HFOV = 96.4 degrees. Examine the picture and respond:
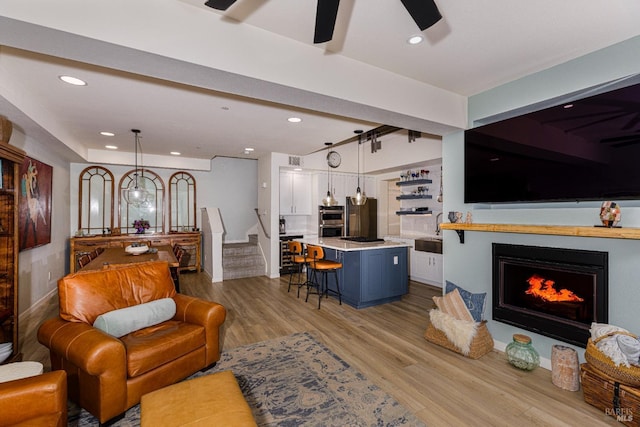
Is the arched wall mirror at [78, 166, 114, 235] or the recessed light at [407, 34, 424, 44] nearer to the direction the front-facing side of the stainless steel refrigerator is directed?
the recessed light

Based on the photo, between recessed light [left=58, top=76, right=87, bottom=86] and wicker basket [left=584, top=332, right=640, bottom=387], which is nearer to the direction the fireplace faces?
the recessed light

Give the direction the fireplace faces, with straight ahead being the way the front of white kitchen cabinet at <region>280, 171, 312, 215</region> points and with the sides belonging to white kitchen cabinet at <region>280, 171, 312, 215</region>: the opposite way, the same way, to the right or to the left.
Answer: to the right

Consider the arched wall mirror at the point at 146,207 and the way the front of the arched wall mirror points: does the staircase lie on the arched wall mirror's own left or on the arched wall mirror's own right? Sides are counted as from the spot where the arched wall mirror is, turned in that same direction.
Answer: on the arched wall mirror's own left

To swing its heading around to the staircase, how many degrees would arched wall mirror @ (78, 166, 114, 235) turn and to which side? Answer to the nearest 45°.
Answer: approximately 45° to its left

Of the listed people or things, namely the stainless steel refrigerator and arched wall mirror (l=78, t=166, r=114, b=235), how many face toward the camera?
2

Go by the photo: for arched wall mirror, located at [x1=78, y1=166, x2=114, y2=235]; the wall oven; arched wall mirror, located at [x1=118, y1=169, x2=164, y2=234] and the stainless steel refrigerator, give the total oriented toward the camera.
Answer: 4

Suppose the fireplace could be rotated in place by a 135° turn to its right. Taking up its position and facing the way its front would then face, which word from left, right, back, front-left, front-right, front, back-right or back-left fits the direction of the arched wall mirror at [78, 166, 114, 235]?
left

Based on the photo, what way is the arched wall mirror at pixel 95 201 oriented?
toward the camera

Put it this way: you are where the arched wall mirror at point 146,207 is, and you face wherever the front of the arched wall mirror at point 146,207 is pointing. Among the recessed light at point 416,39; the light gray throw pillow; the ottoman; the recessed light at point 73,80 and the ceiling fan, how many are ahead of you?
5

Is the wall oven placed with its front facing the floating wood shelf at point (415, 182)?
no

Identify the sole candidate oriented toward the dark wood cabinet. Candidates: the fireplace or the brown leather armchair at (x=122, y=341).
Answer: the fireplace

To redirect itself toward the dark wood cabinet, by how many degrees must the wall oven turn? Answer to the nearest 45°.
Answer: approximately 45° to its right

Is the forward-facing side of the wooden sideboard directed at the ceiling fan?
yes

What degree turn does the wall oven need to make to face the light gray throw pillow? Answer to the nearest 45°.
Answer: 0° — it already faces it
